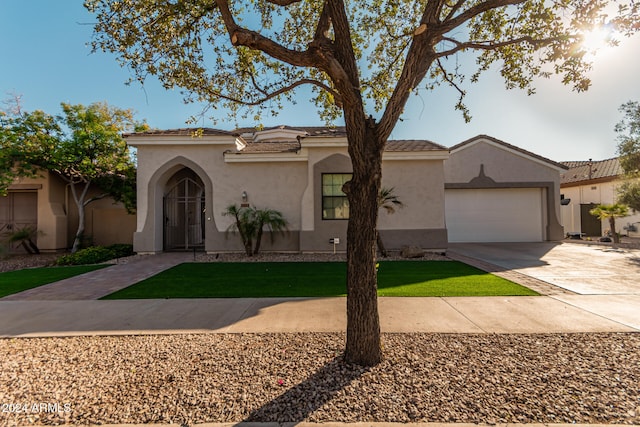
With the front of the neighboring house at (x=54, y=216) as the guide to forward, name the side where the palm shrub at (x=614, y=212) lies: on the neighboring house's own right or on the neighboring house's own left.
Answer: on the neighboring house's own left

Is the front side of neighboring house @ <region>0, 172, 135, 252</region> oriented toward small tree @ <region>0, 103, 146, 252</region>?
yes

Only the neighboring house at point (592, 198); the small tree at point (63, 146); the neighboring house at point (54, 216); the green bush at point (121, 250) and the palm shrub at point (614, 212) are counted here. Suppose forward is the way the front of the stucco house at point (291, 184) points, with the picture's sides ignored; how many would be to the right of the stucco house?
3

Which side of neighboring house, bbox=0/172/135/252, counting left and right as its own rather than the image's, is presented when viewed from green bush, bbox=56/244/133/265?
front

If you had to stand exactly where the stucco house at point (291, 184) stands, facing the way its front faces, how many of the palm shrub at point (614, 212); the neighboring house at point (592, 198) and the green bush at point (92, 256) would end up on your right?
1

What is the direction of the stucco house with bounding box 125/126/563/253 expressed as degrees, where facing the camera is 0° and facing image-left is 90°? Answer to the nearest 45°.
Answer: approximately 0°

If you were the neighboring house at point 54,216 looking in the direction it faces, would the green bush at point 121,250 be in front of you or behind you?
in front

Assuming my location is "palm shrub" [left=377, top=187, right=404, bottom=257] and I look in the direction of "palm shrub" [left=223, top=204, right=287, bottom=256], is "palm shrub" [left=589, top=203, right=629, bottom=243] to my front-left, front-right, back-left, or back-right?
back-right

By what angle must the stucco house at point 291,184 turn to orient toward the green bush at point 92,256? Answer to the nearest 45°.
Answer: approximately 90° to its right

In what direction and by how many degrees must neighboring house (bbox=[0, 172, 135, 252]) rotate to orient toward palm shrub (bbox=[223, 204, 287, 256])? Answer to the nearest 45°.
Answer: approximately 45° to its left

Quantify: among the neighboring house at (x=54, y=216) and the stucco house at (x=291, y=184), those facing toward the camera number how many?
2

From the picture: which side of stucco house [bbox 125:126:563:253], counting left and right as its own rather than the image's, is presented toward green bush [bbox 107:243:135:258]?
right

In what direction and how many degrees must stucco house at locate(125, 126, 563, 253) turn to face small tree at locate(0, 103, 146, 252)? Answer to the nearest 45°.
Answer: approximately 90° to its right
